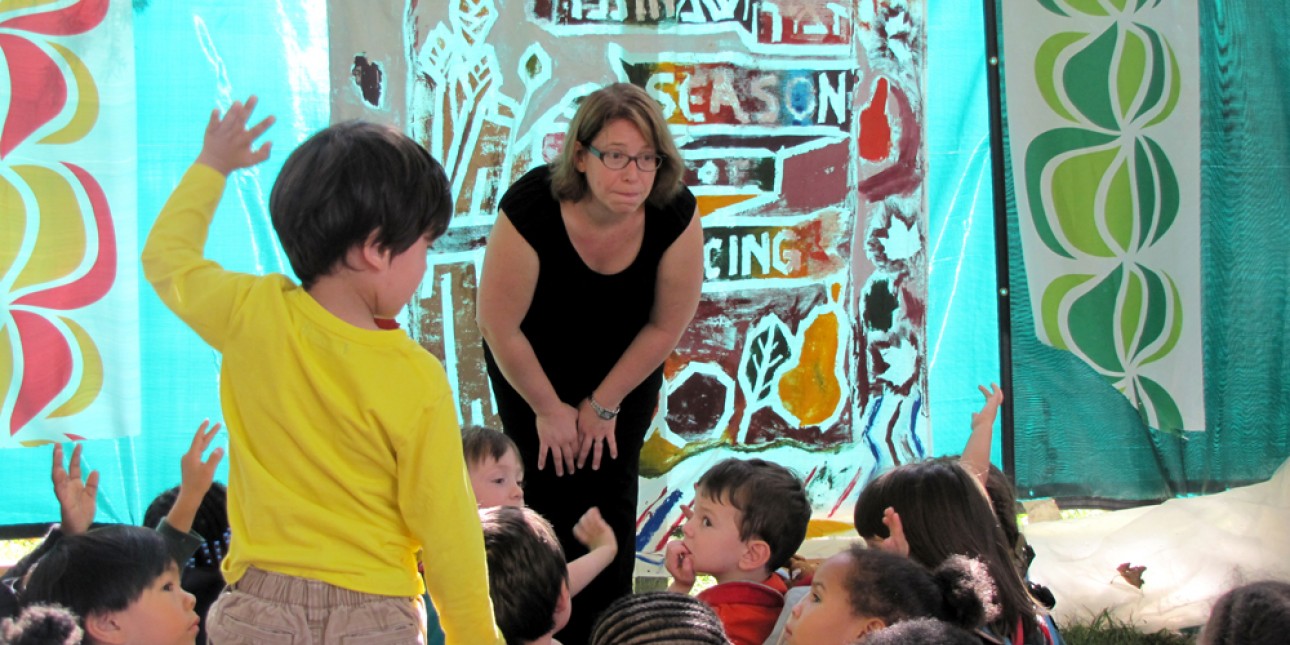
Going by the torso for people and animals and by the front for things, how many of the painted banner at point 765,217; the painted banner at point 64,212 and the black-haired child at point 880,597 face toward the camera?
2

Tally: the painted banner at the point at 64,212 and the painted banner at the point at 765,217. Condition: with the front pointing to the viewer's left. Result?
0

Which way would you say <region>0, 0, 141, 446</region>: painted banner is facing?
toward the camera

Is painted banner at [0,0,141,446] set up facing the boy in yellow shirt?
yes

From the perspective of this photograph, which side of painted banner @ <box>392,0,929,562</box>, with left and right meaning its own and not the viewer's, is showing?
front

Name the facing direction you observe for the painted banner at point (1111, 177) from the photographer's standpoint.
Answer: facing the viewer

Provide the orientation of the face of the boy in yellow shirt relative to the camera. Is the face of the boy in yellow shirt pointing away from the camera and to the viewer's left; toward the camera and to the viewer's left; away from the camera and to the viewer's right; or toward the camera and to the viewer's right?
away from the camera and to the viewer's right

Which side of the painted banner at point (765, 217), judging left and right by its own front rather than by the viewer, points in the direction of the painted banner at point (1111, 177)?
left

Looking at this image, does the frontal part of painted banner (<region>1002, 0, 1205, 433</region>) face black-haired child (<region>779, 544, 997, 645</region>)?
yes

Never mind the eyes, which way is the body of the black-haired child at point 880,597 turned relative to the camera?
to the viewer's left

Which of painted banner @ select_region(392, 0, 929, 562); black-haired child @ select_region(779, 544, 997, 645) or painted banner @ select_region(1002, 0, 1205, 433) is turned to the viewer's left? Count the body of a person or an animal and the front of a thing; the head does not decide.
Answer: the black-haired child
